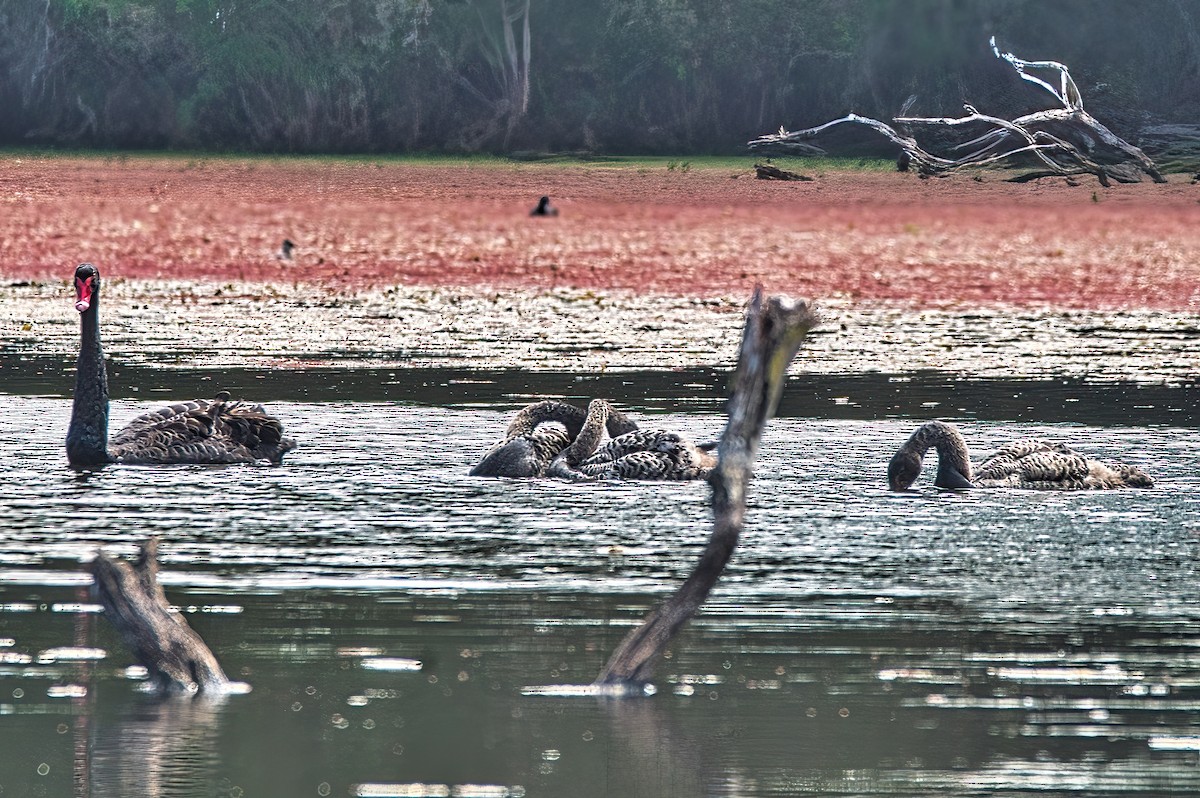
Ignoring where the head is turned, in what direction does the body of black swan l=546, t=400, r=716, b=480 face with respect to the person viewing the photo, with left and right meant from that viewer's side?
facing to the left of the viewer

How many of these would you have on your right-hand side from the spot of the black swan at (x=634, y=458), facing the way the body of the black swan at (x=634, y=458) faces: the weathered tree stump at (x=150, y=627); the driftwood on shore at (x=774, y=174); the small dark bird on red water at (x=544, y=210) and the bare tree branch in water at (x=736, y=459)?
2

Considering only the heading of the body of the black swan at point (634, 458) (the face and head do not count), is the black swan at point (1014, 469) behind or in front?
behind

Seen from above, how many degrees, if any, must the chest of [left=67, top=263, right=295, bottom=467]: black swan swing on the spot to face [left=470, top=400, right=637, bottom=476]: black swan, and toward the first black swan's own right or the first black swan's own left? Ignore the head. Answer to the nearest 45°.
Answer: approximately 180°

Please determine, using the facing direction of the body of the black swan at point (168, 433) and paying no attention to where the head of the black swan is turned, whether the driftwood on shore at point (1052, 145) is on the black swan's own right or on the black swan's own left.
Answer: on the black swan's own right

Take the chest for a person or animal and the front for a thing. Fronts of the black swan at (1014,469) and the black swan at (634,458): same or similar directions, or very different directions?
same or similar directions

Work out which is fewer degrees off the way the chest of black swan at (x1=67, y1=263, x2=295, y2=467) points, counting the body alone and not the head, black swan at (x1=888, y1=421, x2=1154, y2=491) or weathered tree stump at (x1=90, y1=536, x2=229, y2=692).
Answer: the weathered tree stump

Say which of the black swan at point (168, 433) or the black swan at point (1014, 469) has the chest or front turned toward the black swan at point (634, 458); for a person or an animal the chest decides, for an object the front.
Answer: the black swan at point (1014, 469)

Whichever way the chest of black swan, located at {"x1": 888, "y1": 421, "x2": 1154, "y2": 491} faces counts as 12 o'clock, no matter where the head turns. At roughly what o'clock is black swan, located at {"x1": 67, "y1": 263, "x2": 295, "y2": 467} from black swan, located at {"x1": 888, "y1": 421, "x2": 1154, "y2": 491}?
black swan, located at {"x1": 67, "y1": 263, "x2": 295, "y2": 467} is roughly at 12 o'clock from black swan, located at {"x1": 888, "y1": 421, "x2": 1154, "y2": 491}.

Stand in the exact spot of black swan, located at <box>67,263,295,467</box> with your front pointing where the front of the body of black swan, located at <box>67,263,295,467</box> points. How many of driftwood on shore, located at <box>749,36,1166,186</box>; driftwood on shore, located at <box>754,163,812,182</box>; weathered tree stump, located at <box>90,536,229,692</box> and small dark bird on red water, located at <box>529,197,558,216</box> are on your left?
1

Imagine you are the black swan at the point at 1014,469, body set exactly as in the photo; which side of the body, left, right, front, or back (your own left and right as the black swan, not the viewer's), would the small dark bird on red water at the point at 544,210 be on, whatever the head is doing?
right

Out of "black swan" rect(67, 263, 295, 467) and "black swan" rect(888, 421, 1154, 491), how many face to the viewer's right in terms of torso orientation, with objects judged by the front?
0

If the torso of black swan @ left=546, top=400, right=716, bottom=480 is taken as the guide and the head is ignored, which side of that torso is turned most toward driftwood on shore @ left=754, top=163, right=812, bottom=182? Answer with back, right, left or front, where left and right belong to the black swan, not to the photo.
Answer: right

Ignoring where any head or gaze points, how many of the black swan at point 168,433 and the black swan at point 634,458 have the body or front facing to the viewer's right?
0

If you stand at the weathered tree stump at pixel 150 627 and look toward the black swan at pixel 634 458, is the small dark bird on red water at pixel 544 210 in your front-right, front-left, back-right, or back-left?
front-left

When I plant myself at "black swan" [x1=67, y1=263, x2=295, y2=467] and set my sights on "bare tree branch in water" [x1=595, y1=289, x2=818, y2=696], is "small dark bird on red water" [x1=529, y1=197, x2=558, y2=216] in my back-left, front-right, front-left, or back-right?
back-left

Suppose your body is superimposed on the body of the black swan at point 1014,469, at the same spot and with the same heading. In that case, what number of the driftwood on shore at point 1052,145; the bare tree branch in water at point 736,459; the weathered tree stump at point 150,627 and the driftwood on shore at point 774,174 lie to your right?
2

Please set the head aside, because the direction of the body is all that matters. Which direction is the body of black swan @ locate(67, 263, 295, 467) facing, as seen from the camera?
to the viewer's left
